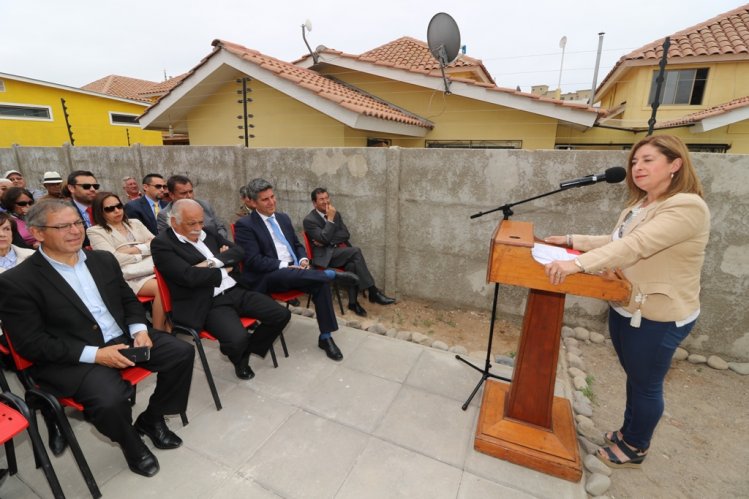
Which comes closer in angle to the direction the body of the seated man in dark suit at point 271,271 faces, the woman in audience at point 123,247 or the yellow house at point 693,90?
the yellow house

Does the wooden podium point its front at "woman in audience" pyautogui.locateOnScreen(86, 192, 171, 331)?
yes

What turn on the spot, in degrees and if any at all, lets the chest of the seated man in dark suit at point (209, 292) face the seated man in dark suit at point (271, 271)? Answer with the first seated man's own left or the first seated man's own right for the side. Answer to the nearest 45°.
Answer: approximately 90° to the first seated man's own left

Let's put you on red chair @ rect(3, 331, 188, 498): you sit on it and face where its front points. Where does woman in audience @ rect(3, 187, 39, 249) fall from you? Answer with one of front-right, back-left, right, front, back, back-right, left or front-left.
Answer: back-left

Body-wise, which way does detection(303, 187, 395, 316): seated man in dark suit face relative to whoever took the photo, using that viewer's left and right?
facing the viewer and to the right of the viewer

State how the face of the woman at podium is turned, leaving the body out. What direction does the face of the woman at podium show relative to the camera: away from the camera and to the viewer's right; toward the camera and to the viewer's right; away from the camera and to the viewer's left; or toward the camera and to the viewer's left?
toward the camera and to the viewer's left

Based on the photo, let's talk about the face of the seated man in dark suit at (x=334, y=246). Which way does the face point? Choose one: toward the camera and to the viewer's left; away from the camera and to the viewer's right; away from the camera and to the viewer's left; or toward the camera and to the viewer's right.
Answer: toward the camera and to the viewer's right

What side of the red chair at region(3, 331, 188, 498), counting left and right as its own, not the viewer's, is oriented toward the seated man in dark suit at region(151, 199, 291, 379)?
left

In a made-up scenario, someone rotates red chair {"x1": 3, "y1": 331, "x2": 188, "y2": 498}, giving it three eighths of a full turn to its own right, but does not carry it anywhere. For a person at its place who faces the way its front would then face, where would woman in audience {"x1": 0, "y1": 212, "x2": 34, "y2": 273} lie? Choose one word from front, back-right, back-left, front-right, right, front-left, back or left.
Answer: right

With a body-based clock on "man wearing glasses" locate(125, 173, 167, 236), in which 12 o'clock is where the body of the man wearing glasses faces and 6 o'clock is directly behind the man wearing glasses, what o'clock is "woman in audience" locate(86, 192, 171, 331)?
The woman in audience is roughly at 2 o'clock from the man wearing glasses.

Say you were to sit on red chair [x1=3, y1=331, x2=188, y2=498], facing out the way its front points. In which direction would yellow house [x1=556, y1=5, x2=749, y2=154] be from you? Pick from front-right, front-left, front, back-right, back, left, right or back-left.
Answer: front-left

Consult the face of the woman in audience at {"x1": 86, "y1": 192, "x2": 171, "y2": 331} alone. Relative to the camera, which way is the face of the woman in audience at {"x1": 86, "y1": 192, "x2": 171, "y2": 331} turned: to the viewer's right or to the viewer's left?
to the viewer's right

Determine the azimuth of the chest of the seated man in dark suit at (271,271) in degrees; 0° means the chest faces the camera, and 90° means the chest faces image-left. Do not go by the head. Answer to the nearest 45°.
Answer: approximately 315°

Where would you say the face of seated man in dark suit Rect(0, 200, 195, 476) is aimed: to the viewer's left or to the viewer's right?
to the viewer's right

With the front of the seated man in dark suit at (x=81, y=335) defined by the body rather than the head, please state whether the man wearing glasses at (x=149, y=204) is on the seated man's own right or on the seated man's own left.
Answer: on the seated man's own left

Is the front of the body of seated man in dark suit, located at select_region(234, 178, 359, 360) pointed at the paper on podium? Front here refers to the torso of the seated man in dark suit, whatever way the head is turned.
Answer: yes
